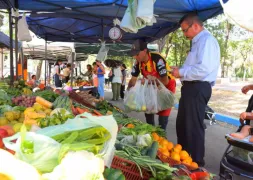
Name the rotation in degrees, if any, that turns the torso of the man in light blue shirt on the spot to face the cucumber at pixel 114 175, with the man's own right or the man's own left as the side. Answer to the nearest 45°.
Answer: approximately 90° to the man's own left

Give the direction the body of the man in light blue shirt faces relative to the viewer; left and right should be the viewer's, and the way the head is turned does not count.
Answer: facing to the left of the viewer

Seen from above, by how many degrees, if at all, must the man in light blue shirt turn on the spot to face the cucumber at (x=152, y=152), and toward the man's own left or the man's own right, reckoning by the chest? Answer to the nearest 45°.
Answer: approximately 90° to the man's own left
